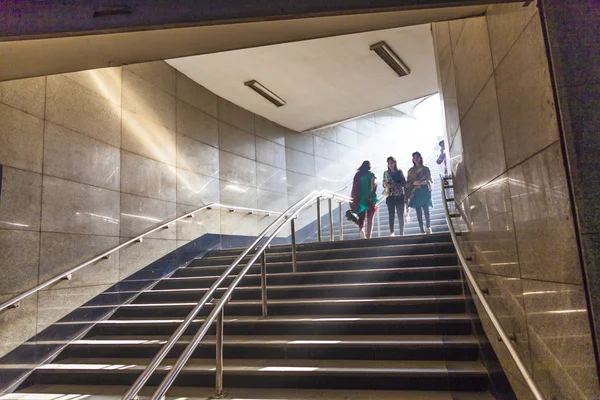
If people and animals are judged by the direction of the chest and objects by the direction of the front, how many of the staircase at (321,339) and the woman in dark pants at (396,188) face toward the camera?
2

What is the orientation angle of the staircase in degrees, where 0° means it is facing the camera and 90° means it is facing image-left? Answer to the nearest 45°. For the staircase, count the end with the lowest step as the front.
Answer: approximately 0°

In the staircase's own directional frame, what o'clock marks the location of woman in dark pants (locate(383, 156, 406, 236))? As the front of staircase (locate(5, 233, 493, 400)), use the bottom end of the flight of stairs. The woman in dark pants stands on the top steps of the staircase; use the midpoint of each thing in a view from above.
The woman in dark pants is roughly at 7 o'clock from the staircase.
